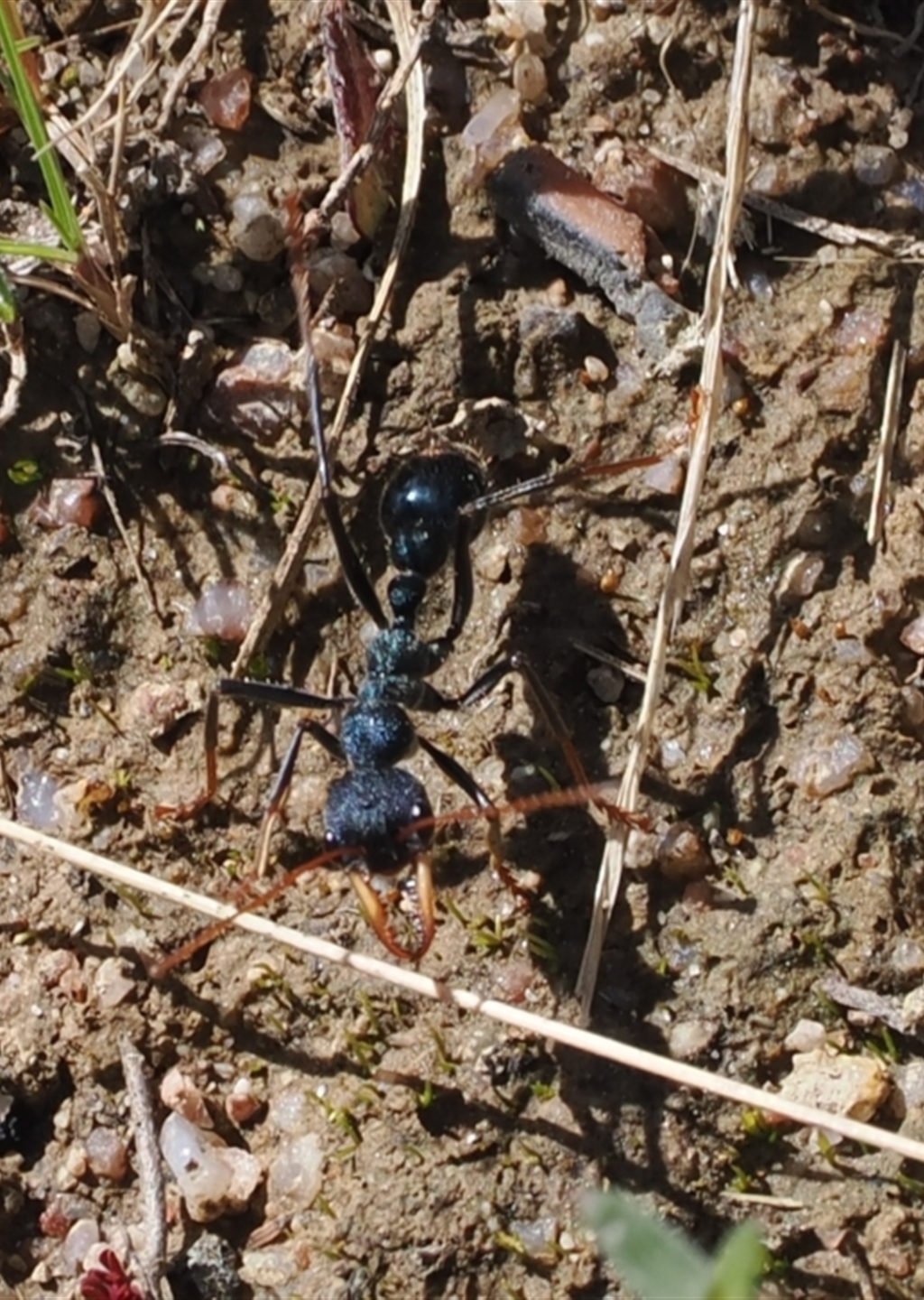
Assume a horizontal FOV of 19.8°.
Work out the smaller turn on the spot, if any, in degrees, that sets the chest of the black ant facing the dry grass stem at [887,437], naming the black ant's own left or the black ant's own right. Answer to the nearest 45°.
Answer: approximately 90° to the black ant's own left

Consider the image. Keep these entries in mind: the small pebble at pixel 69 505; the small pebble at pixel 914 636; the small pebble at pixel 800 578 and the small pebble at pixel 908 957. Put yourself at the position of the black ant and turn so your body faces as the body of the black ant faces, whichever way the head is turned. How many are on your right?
1

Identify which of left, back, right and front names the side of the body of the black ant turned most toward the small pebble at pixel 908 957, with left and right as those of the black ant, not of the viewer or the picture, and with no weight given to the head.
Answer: left

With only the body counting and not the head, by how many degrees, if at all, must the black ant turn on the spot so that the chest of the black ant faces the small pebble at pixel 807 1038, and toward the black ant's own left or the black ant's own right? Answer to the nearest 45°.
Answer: approximately 90° to the black ant's own left

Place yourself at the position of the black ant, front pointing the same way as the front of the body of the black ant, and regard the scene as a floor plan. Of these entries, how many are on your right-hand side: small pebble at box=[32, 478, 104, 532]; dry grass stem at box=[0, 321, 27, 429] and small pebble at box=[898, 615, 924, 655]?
2

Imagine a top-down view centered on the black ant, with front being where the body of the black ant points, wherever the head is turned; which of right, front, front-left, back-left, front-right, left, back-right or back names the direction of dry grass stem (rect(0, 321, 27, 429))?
right

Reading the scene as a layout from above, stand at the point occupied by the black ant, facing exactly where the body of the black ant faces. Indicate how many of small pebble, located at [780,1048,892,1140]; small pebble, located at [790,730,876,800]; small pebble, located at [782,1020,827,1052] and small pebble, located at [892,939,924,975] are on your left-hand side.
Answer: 4

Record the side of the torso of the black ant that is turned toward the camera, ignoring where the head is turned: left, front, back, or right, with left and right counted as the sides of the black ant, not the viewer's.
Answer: front

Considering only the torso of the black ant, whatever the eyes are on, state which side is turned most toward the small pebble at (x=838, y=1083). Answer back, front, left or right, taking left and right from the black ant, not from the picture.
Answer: left

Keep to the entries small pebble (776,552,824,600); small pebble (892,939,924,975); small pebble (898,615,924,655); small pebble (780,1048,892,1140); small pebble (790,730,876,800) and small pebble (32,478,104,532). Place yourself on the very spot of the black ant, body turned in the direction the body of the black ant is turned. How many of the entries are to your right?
1
